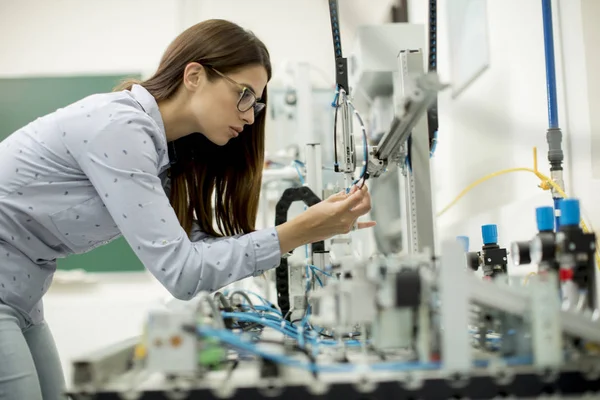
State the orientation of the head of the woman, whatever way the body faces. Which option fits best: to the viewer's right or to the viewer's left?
to the viewer's right

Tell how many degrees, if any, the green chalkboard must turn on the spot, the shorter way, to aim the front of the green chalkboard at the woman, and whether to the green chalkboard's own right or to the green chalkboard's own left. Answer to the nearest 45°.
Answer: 0° — it already faces them

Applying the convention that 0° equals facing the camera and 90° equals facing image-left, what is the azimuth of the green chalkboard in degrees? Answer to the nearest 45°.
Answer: approximately 0°

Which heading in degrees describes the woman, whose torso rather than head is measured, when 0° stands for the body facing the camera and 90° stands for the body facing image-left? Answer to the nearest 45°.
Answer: approximately 270°

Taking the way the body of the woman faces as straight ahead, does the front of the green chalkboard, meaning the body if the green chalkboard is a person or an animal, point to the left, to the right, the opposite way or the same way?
to the right

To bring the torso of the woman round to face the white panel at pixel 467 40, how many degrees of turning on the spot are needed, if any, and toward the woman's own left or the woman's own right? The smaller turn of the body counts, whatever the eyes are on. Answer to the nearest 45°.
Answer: approximately 45° to the woman's own left

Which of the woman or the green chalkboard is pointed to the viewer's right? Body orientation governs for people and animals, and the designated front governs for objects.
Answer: the woman

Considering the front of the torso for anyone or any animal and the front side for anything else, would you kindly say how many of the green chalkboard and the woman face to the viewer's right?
1
